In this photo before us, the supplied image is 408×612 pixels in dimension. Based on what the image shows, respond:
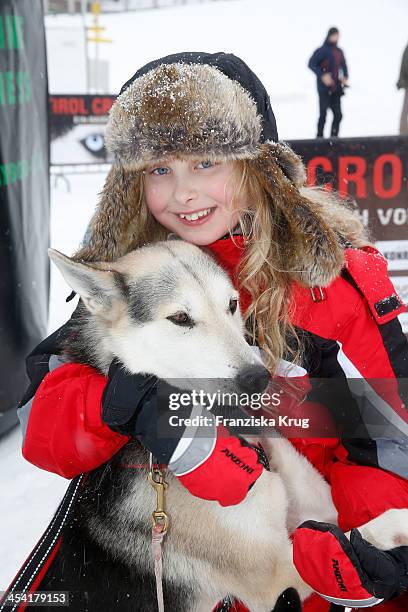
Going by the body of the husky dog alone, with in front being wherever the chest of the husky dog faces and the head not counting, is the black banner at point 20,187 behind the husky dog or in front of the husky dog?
behind

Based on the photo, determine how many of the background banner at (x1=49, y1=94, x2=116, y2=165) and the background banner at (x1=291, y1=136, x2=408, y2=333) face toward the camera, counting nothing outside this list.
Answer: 2

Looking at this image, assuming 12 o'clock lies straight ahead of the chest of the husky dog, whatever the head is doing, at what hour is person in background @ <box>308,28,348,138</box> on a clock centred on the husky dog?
The person in background is roughly at 8 o'clock from the husky dog.

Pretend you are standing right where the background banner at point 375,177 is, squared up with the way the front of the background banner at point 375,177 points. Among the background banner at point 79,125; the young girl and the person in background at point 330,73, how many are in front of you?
1

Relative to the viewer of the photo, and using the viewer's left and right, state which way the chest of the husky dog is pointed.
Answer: facing the viewer and to the right of the viewer

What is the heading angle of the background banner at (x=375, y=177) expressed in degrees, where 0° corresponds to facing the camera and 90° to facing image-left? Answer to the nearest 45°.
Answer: approximately 0°

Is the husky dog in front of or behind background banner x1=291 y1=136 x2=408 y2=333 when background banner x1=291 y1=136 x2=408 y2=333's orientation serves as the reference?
in front

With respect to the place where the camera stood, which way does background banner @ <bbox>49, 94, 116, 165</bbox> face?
facing the viewer

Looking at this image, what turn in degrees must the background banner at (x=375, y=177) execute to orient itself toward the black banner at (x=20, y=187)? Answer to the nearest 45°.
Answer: approximately 90° to its right

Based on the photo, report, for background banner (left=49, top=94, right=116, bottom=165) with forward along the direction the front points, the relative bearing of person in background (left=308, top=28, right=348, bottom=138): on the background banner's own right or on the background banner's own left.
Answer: on the background banner's own left

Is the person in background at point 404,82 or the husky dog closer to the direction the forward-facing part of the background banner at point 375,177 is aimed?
the husky dog

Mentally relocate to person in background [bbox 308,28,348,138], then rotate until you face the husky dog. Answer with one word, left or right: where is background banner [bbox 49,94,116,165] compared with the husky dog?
right

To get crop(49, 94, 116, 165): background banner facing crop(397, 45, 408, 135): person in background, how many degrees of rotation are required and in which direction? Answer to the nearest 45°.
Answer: approximately 90° to its left

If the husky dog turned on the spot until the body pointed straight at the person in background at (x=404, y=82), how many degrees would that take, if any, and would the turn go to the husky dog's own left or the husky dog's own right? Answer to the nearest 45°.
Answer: approximately 135° to the husky dog's own left
